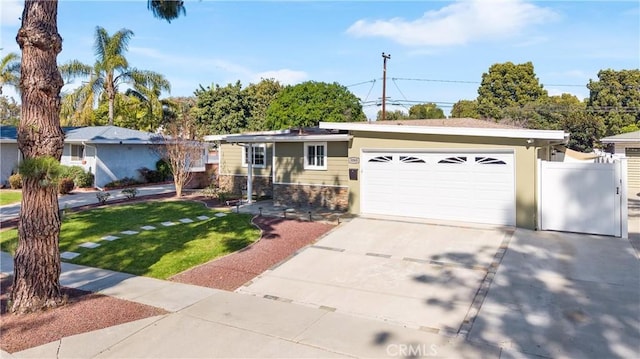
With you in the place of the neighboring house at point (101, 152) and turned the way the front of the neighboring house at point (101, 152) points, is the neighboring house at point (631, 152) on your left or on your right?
on your left

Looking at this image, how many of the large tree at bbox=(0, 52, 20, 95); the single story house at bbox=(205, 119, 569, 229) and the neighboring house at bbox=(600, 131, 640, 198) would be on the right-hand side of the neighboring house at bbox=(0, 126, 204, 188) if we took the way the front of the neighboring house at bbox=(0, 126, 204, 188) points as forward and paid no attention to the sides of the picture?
1

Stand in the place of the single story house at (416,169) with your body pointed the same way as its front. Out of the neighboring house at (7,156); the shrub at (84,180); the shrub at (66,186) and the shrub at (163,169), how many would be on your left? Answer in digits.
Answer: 0

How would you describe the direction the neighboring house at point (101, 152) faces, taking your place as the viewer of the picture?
facing the viewer and to the left of the viewer

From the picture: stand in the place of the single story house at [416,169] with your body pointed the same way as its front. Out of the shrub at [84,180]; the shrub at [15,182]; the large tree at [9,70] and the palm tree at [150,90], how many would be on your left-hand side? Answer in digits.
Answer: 0

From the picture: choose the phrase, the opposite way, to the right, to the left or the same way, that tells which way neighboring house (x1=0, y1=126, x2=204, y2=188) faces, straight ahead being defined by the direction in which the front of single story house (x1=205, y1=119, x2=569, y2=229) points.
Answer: the same way

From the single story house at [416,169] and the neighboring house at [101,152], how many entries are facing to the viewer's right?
0

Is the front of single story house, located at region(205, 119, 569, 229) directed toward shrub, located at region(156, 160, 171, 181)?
no

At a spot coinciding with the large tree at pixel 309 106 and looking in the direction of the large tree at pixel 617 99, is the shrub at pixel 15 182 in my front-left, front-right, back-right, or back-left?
back-right

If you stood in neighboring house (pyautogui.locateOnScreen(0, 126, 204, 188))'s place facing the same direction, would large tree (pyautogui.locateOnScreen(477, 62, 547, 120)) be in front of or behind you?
behind

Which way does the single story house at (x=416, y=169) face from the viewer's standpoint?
toward the camera

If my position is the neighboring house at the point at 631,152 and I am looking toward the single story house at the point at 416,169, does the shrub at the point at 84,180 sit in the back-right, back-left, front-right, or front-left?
front-right
